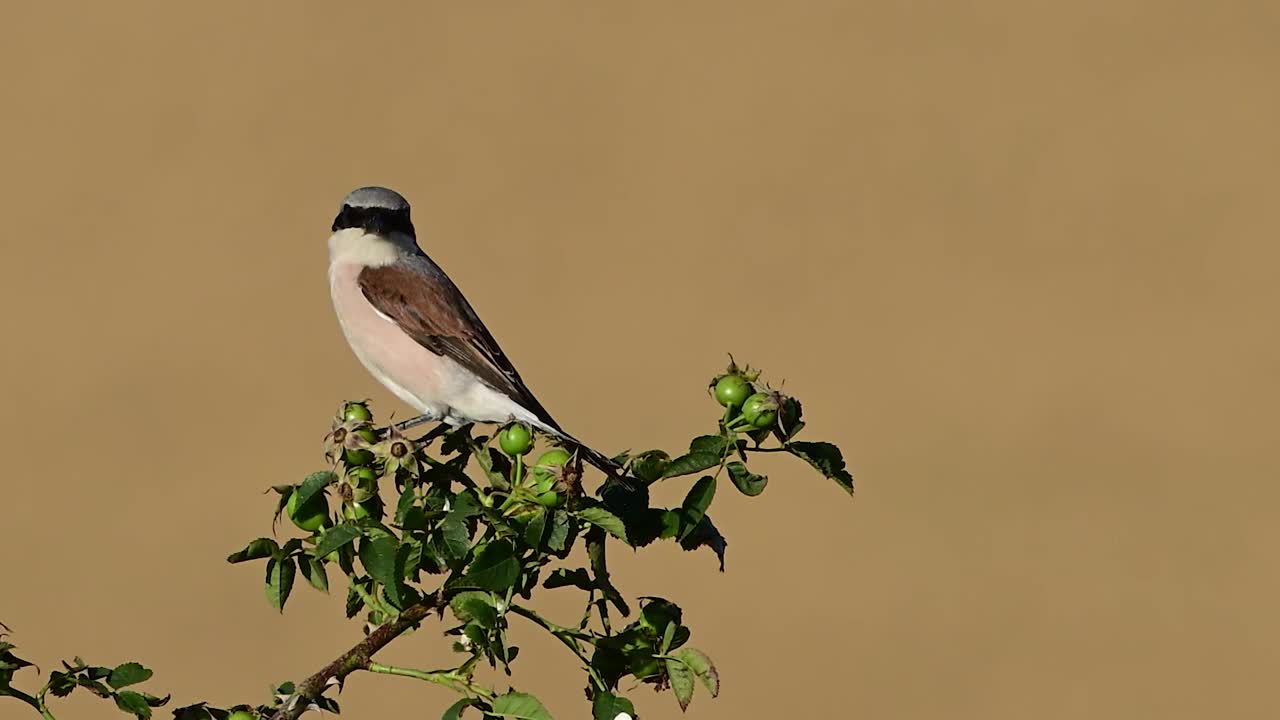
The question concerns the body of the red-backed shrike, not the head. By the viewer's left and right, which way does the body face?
facing to the left of the viewer
